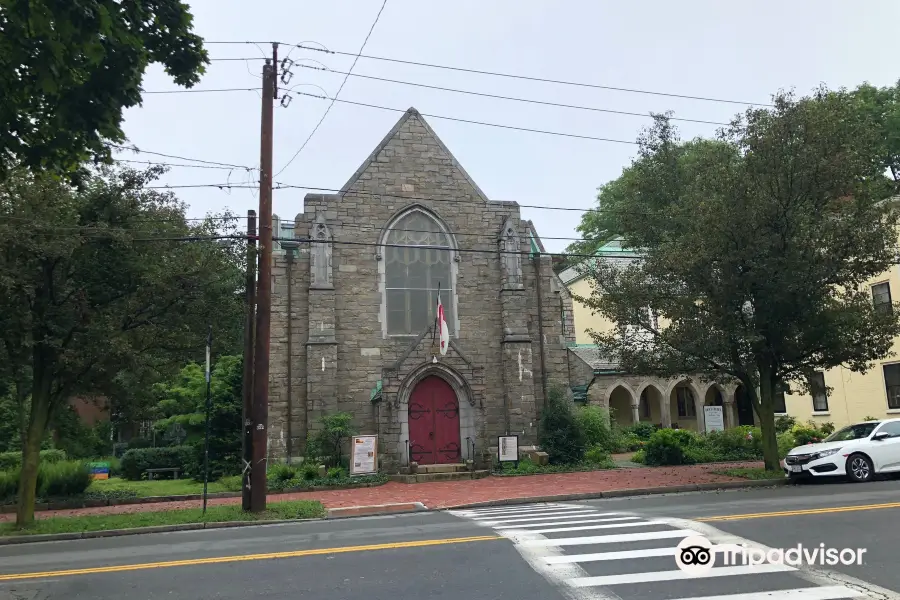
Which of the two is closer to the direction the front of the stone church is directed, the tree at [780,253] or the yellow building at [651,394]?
the tree

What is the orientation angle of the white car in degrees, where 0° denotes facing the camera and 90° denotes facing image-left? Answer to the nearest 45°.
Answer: approximately 45°

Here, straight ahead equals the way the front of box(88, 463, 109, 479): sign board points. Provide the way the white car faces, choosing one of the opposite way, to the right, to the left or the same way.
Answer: to the right

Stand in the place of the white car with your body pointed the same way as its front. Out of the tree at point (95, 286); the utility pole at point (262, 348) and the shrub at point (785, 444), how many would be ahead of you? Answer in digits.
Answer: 2

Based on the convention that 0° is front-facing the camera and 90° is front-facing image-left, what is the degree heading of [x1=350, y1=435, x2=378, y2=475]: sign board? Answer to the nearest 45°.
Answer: approximately 0°

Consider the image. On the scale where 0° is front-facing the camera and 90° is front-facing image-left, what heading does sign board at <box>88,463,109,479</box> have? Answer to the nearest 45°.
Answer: approximately 0°

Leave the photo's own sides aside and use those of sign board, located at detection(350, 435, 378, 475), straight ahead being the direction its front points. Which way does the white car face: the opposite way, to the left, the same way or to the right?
to the right

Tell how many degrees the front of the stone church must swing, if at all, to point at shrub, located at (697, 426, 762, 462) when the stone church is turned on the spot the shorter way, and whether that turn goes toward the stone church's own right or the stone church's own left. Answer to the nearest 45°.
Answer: approximately 90° to the stone church's own left

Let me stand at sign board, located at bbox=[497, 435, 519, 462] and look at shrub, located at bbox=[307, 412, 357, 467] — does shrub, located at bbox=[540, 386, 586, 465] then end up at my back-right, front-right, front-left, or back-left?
back-right

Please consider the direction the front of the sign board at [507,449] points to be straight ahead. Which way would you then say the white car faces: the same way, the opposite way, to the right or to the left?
to the right

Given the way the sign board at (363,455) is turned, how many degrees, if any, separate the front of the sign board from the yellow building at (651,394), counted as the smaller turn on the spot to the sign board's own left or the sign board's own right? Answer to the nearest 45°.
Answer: approximately 135° to the sign board's own left

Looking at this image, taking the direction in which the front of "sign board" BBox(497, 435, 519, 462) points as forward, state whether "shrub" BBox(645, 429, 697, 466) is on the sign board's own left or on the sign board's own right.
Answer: on the sign board's own left
